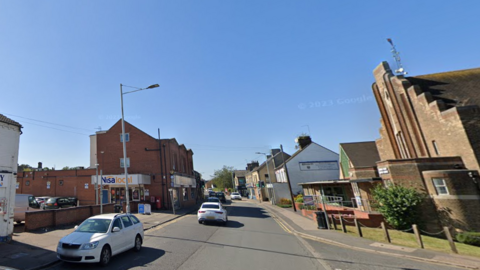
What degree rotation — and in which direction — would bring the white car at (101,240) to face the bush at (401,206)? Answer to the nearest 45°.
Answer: approximately 135° to its left

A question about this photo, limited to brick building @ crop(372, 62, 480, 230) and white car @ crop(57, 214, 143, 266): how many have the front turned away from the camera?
0

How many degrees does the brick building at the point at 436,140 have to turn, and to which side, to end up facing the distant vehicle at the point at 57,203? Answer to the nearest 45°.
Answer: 0° — it already faces it

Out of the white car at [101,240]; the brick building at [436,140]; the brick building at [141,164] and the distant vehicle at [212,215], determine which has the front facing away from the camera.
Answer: the distant vehicle

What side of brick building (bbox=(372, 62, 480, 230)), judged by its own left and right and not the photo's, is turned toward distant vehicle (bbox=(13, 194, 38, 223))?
front

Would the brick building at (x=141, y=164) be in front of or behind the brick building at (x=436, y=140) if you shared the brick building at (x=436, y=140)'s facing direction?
in front

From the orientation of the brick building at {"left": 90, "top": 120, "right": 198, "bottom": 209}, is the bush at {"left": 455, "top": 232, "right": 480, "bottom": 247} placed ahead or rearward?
ahead

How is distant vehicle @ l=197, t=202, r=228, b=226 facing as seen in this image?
away from the camera

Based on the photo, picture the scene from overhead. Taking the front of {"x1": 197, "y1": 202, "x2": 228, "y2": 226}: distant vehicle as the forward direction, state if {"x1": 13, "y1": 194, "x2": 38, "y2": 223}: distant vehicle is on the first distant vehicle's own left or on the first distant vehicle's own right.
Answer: on the first distant vehicle's own left

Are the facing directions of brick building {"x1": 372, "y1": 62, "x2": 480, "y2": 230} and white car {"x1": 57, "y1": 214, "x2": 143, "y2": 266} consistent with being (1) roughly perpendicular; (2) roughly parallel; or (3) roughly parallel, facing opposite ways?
roughly perpendicular

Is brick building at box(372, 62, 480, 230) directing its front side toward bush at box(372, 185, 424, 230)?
yes
